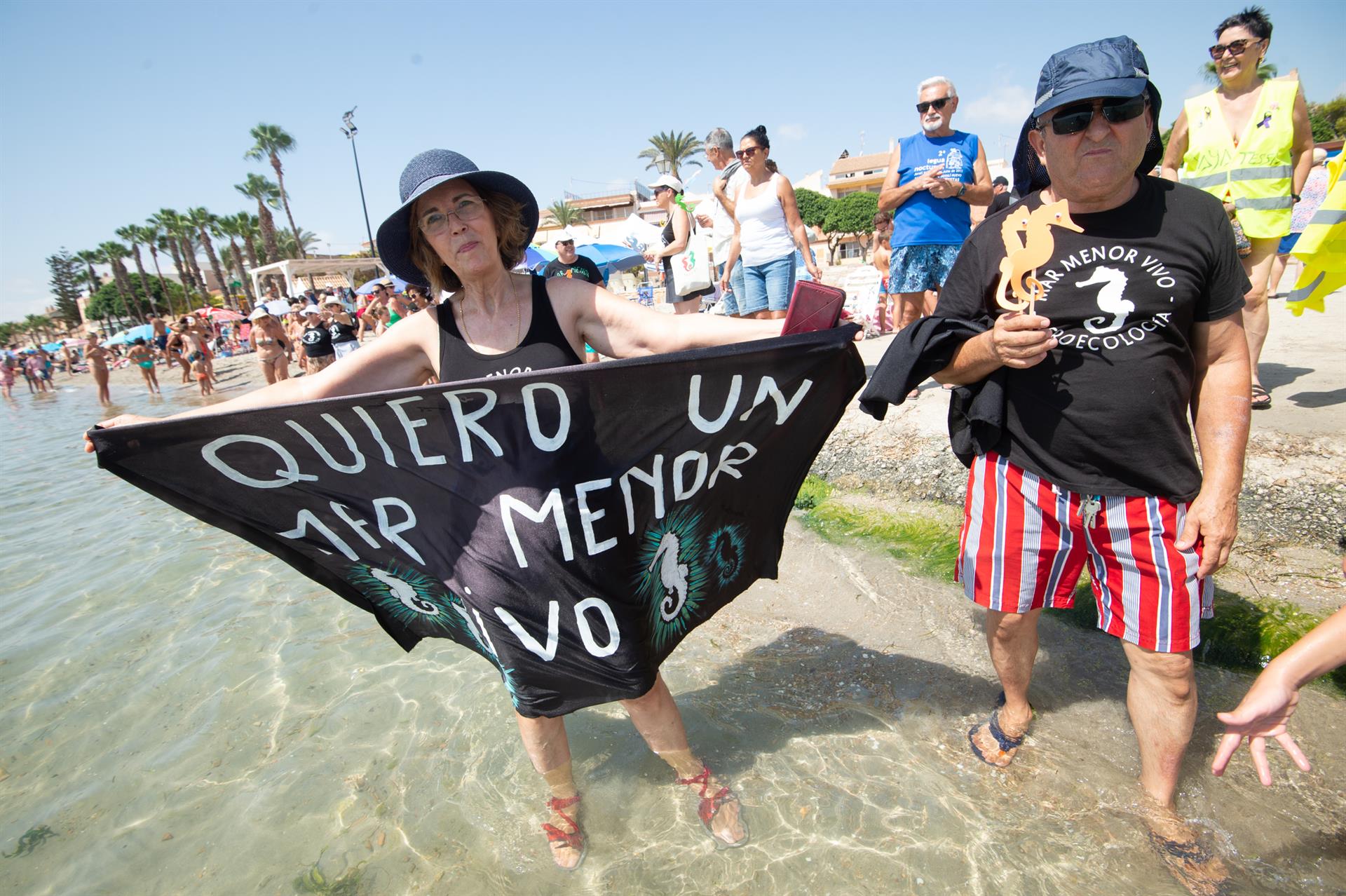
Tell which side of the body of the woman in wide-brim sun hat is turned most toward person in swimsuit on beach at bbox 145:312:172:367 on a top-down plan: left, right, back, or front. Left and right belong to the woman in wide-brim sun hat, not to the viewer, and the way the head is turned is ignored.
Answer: back

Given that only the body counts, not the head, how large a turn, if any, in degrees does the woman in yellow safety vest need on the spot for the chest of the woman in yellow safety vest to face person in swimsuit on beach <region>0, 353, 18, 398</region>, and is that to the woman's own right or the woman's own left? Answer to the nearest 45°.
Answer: approximately 90° to the woman's own right

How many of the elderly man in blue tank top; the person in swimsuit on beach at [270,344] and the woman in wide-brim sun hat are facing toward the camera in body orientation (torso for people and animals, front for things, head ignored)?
3

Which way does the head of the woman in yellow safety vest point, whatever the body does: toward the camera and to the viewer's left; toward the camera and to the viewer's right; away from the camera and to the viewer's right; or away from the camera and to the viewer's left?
toward the camera and to the viewer's left

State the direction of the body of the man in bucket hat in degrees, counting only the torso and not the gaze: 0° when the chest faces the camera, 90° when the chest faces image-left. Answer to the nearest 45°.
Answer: approximately 0°

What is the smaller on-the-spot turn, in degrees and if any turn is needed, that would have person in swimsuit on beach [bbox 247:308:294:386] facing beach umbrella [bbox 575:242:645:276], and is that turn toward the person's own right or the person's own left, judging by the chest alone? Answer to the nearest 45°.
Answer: approximately 90° to the person's own left

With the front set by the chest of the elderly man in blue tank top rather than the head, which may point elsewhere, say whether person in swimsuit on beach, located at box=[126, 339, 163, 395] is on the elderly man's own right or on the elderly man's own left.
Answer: on the elderly man's own right

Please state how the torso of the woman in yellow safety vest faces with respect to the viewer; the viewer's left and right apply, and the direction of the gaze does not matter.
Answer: facing the viewer

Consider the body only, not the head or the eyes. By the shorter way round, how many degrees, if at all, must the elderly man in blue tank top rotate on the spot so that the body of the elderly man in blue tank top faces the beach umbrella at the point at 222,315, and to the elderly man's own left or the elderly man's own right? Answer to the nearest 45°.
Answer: approximately 135° to the elderly man's own right

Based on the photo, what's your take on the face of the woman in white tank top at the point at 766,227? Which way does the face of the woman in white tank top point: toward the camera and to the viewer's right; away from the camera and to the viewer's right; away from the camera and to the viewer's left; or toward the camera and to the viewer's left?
toward the camera and to the viewer's left

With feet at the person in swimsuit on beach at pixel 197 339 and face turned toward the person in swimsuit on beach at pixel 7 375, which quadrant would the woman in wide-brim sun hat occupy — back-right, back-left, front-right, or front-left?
back-left

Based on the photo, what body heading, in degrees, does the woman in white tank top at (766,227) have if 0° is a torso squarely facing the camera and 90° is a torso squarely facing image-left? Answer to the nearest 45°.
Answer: approximately 45°
